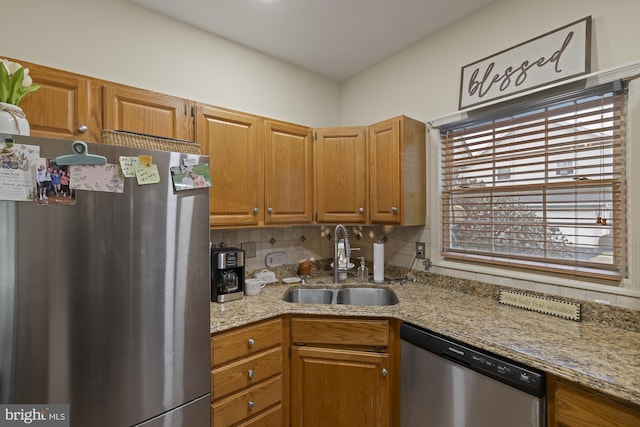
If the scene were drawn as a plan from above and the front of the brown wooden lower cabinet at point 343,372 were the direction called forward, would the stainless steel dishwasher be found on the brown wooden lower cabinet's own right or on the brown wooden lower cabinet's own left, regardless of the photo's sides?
on the brown wooden lower cabinet's own left

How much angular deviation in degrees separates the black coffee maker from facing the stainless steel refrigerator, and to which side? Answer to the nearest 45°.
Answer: approximately 90° to its right

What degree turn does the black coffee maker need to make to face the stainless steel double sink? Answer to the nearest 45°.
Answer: approximately 45° to its left

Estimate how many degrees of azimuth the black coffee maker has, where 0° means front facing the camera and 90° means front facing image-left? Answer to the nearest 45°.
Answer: approximately 315°

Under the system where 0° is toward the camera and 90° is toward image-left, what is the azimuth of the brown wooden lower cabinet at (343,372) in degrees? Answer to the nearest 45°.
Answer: approximately 0°

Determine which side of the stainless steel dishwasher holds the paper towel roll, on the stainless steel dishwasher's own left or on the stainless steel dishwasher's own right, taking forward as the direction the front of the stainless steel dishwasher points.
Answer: on the stainless steel dishwasher's own right

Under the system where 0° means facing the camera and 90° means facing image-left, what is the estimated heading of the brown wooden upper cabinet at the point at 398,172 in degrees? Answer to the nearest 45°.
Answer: approximately 45°

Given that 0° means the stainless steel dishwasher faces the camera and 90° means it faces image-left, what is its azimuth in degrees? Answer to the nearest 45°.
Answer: approximately 45°

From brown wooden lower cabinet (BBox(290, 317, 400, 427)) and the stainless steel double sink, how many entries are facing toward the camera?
2
